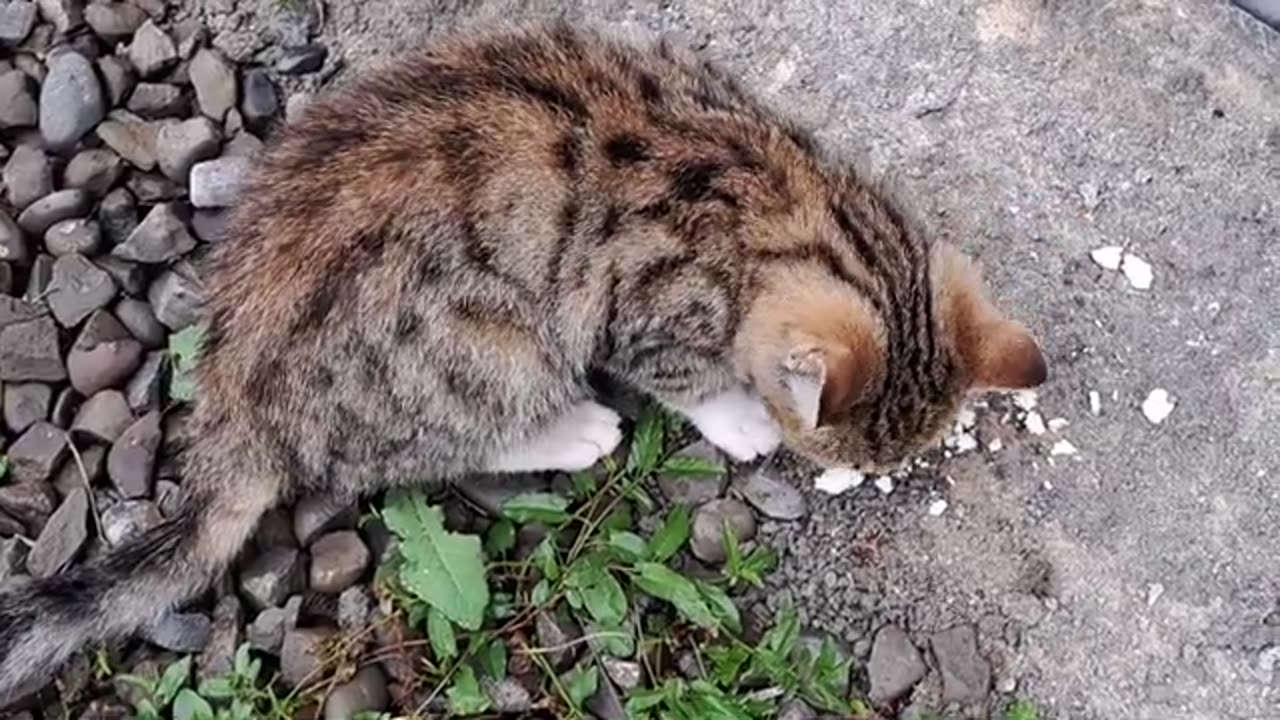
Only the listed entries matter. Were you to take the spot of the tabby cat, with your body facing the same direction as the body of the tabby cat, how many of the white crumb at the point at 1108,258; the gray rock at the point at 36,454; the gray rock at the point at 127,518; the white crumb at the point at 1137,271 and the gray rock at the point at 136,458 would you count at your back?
3

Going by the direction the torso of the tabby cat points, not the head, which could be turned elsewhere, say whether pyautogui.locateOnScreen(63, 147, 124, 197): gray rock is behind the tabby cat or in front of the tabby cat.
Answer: behind

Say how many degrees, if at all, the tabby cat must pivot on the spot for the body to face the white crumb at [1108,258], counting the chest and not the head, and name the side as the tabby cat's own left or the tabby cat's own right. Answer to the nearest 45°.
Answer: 0° — it already faces it

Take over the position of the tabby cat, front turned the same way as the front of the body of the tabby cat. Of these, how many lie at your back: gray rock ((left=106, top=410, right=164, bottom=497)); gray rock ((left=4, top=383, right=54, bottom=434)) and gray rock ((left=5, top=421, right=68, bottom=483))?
3

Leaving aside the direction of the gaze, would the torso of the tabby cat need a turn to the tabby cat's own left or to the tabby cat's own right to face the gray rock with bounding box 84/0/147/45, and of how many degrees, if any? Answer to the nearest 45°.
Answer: approximately 135° to the tabby cat's own left

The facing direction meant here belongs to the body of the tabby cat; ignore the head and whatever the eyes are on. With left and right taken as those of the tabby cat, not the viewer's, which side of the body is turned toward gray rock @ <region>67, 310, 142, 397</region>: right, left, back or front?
back

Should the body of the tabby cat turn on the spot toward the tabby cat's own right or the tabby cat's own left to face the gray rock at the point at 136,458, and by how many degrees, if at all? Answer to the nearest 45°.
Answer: approximately 180°

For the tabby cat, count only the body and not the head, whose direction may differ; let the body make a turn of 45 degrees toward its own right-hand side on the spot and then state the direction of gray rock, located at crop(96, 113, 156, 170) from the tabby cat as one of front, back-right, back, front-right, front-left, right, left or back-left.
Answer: back

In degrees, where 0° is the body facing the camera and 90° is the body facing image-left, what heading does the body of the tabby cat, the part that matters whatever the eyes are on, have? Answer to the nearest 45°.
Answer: approximately 270°

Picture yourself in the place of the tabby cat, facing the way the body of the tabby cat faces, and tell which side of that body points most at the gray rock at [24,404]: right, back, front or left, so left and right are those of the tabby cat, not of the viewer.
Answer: back
